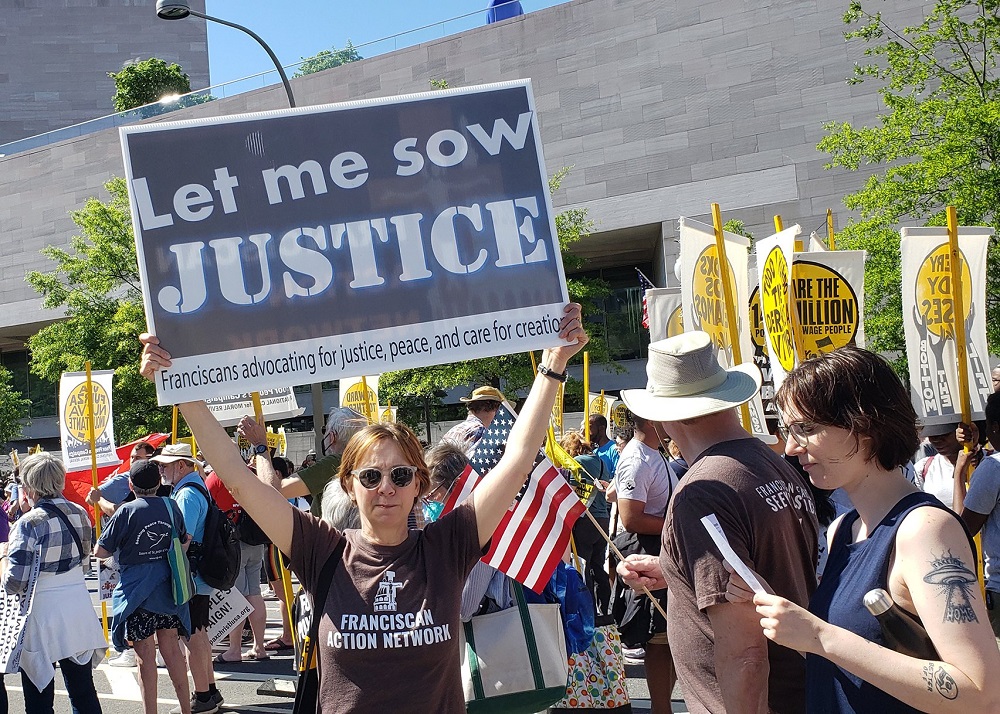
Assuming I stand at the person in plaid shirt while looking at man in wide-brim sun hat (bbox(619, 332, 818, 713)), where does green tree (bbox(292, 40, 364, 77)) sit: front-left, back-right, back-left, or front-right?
back-left

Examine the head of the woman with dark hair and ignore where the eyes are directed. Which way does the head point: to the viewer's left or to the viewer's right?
to the viewer's left

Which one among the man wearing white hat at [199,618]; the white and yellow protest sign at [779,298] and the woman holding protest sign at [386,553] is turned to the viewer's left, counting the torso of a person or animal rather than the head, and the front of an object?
the man wearing white hat

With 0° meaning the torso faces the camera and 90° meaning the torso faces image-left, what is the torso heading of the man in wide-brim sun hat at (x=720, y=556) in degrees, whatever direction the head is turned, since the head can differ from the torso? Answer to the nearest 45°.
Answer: approximately 135°

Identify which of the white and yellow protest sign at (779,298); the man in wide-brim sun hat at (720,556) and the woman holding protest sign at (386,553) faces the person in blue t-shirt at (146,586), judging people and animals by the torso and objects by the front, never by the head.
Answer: the man in wide-brim sun hat

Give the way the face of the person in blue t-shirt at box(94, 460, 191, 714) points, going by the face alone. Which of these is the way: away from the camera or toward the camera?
away from the camera

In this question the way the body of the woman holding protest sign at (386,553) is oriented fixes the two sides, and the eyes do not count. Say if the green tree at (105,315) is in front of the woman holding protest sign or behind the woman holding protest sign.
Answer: behind

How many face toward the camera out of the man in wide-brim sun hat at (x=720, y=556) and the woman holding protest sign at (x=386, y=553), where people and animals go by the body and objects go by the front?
1

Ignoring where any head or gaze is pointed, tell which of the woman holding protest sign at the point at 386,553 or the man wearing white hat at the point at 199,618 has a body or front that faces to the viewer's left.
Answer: the man wearing white hat

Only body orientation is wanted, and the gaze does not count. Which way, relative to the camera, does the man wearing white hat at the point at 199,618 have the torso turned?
to the viewer's left

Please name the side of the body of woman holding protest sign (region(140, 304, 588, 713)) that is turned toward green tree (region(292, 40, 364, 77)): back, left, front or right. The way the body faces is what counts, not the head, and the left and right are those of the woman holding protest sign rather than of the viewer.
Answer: back

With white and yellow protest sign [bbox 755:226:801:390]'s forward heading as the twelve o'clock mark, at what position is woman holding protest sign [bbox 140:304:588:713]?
The woman holding protest sign is roughly at 2 o'clock from the white and yellow protest sign.
